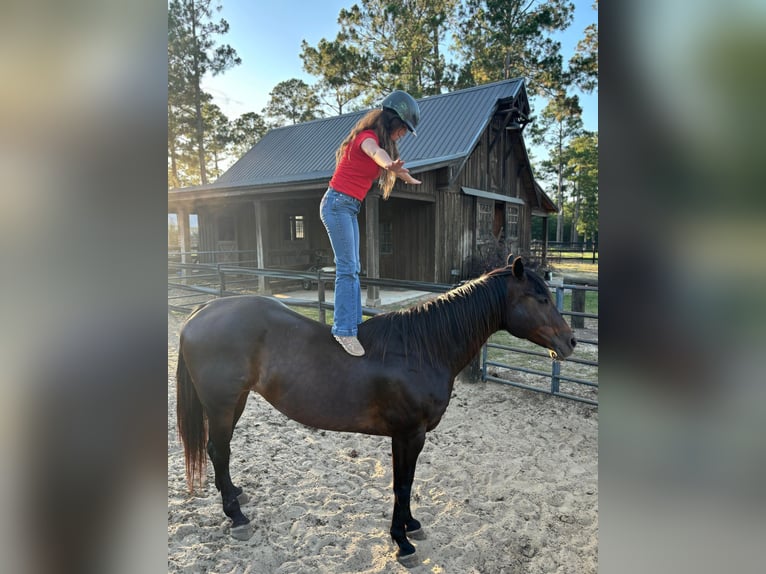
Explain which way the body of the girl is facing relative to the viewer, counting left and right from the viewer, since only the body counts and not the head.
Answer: facing to the right of the viewer

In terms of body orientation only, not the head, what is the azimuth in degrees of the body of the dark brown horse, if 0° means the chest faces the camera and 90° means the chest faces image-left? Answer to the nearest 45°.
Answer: approximately 270°

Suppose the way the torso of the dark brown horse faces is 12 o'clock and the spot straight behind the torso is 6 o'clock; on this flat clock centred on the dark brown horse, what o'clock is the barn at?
The barn is roughly at 9 o'clock from the dark brown horse.
